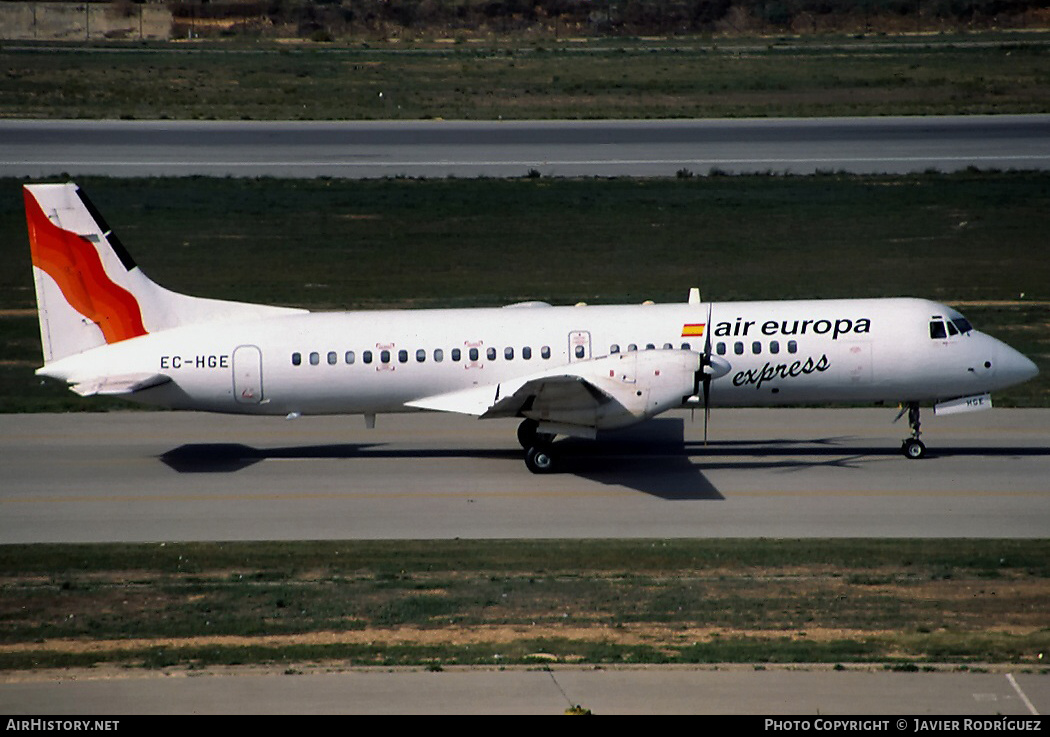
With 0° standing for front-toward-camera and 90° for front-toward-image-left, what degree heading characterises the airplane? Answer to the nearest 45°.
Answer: approximately 270°
